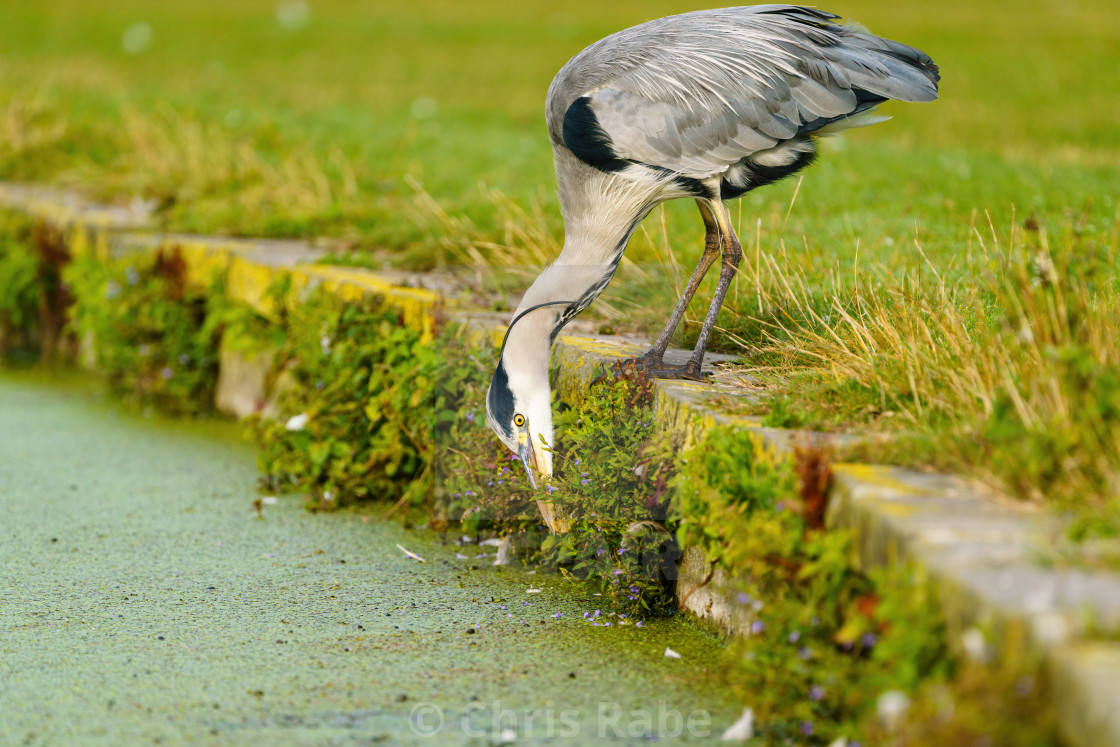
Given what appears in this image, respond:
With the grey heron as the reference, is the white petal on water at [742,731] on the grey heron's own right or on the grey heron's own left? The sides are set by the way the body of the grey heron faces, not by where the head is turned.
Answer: on the grey heron's own left

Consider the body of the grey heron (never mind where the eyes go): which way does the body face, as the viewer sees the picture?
to the viewer's left
